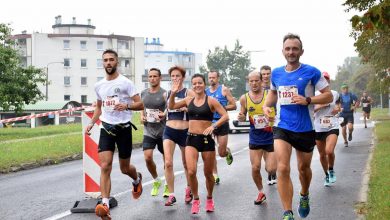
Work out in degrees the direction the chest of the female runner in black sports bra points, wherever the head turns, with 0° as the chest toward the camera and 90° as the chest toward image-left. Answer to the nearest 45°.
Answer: approximately 0°

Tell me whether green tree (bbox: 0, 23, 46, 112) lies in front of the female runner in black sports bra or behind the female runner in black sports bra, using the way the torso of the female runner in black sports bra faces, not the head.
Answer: behind

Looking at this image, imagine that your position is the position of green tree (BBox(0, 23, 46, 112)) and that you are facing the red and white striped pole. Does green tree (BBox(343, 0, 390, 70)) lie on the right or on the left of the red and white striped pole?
left

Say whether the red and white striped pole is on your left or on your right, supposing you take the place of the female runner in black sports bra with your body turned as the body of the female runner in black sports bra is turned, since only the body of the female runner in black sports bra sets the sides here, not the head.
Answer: on your right

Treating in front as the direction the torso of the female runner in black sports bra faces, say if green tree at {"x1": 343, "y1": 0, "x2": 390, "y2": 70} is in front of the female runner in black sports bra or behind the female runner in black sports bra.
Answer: behind
